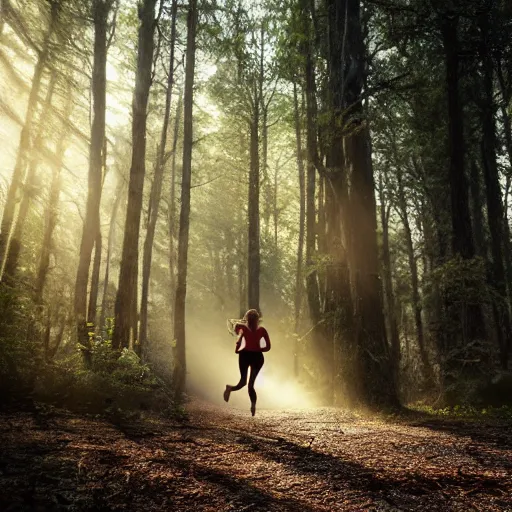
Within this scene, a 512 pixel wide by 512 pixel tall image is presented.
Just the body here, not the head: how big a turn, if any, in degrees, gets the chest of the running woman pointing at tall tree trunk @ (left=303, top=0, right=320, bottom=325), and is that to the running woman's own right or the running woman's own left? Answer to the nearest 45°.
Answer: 0° — they already face it

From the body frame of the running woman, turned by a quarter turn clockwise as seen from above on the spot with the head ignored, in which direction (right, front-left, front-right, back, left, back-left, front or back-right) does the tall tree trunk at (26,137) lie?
back-left

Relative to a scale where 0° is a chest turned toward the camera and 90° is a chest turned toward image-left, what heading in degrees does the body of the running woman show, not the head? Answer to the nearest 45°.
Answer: approximately 180°

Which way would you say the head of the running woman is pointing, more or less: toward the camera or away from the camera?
away from the camera

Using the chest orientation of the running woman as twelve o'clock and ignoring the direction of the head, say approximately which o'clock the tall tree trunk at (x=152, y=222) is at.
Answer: The tall tree trunk is roughly at 11 o'clock from the running woman.

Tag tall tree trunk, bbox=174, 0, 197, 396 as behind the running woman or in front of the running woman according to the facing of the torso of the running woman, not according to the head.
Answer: in front

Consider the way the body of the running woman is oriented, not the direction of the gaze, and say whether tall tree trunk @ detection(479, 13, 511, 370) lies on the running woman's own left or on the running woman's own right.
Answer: on the running woman's own right

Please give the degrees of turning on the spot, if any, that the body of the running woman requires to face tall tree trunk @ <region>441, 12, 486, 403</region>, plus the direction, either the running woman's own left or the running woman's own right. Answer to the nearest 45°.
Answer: approximately 45° to the running woman's own right

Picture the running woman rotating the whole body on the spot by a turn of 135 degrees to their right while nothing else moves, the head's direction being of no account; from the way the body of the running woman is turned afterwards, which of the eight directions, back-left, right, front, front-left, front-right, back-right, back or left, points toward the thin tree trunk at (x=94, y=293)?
back
